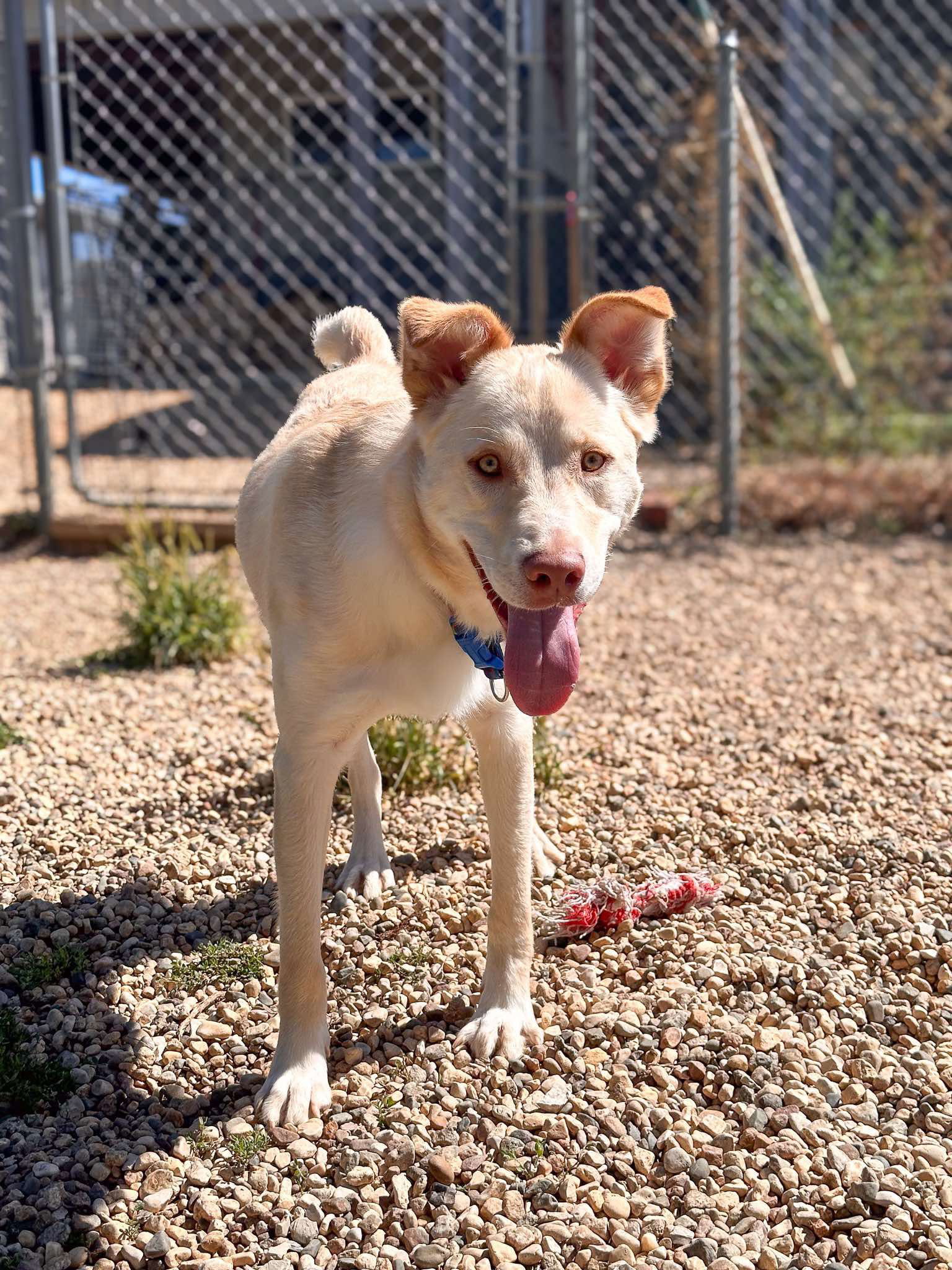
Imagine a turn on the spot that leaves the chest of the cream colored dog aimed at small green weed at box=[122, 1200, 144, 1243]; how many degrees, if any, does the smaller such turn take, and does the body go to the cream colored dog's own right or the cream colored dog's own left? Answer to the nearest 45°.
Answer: approximately 45° to the cream colored dog's own right

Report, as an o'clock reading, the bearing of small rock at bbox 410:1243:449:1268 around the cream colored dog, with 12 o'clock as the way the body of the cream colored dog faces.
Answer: The small rock is roughly at 12 o'clock from the cream colored dog.

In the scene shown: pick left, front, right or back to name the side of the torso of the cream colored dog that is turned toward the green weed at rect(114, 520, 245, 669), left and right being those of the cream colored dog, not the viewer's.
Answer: back

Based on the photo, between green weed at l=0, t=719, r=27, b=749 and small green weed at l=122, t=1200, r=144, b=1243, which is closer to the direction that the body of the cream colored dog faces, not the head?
the small green weed

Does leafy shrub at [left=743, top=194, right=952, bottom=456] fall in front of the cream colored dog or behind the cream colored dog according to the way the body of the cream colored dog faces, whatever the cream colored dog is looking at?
behind

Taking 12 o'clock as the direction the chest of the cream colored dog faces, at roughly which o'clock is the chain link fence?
The chain link fence is roughly at 6 o'clock from the cream colored dog.

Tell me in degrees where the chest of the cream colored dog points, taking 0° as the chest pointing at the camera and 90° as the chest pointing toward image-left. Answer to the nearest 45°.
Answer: approximately 0°

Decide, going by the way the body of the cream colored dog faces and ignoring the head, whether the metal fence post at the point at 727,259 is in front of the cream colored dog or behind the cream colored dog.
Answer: behind

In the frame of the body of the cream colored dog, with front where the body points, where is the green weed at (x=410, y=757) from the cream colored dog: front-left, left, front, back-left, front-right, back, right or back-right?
back
